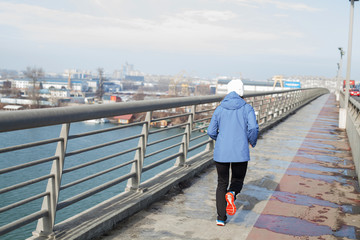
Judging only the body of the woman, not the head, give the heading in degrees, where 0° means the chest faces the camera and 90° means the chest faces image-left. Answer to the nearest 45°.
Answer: approximately 180°

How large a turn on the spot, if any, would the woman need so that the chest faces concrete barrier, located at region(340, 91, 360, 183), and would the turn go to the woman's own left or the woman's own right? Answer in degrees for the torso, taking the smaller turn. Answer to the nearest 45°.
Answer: approximately 45° to the woman's own right
